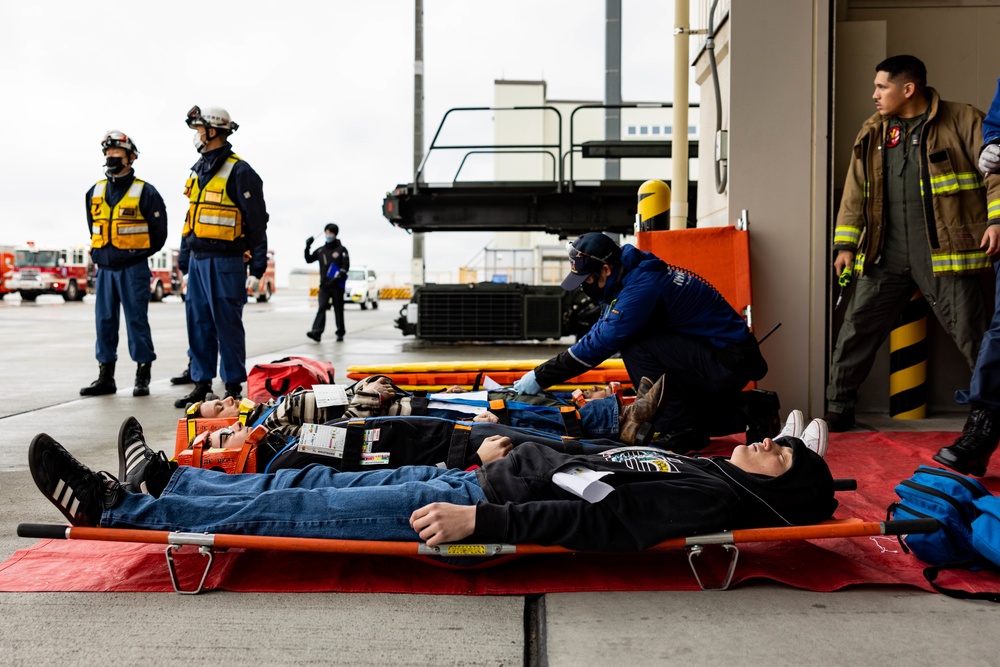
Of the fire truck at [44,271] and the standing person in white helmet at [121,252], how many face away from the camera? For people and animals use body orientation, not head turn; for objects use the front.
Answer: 0

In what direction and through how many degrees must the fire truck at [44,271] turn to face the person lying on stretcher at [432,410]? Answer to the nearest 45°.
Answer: approximately 45° to its left

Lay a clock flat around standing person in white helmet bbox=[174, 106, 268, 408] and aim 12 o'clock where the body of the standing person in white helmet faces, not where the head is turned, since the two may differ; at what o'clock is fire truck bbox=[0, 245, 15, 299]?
The fire truck is roughly at 4 o'clock from the standing person in white helmet.

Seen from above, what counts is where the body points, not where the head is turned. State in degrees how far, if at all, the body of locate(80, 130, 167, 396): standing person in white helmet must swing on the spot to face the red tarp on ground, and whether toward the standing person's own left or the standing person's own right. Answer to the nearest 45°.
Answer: approximately 45° to the standing person's own left

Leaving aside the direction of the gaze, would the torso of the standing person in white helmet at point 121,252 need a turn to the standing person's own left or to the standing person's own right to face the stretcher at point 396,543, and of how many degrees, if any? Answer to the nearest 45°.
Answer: approximately 45° to the standing person's own left

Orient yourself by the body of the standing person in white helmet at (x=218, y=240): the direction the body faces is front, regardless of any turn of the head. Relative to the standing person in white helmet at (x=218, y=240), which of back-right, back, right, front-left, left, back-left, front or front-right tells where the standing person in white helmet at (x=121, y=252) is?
right

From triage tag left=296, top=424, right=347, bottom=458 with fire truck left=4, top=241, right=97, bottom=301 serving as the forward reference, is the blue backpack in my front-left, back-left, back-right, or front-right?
back-right

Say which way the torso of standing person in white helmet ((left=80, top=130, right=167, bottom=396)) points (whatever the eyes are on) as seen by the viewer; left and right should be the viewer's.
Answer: facing the viewer and to the left of the viewer

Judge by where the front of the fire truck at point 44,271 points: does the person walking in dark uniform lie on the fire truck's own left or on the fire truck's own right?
on the fire truck's own left

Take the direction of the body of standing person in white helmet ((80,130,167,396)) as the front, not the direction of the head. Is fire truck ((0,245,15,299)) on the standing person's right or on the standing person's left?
on the standing person's right

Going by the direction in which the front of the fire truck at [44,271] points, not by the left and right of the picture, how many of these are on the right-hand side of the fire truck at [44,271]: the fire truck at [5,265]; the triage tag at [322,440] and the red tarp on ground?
1

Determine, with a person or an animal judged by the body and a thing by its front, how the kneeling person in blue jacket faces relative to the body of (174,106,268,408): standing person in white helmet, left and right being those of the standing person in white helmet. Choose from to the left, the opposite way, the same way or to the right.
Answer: to the right

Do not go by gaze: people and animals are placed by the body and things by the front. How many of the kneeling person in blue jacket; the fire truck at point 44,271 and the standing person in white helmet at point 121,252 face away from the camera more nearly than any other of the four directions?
0

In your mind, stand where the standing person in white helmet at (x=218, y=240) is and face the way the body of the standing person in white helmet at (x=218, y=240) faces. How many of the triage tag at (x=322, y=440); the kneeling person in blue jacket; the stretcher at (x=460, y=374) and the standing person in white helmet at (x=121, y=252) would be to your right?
1

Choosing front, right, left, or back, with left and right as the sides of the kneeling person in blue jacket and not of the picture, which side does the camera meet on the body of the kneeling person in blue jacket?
left

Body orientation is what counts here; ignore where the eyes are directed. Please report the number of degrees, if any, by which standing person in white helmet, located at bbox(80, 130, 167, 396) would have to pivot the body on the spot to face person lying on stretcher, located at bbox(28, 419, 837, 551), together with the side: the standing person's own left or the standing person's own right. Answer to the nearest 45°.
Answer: approximately 45° to the standing person's own left

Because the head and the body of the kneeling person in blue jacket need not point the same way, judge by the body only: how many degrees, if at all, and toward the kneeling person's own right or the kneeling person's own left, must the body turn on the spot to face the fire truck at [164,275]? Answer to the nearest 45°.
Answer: approximately 45° to the kneeling person's own right
